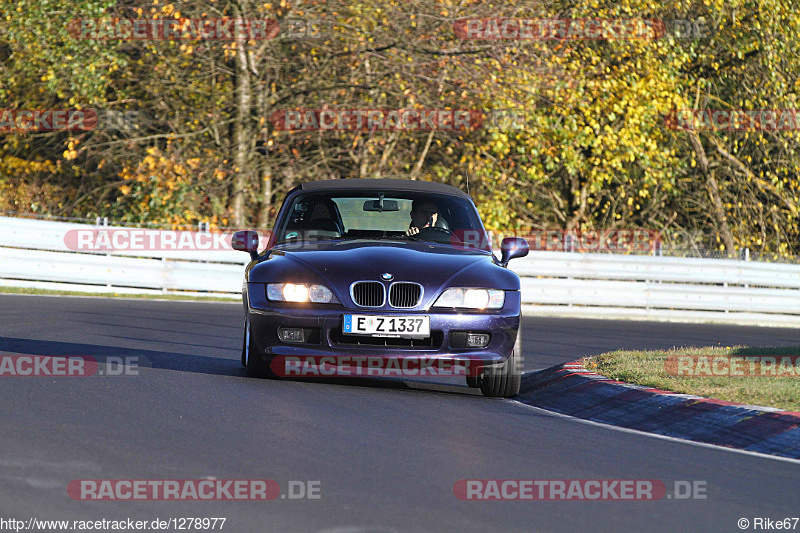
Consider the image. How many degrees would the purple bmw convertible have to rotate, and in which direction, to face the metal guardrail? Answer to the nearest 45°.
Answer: approximately 180°

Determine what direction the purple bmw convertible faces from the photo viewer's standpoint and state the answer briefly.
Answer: facing the viewer
